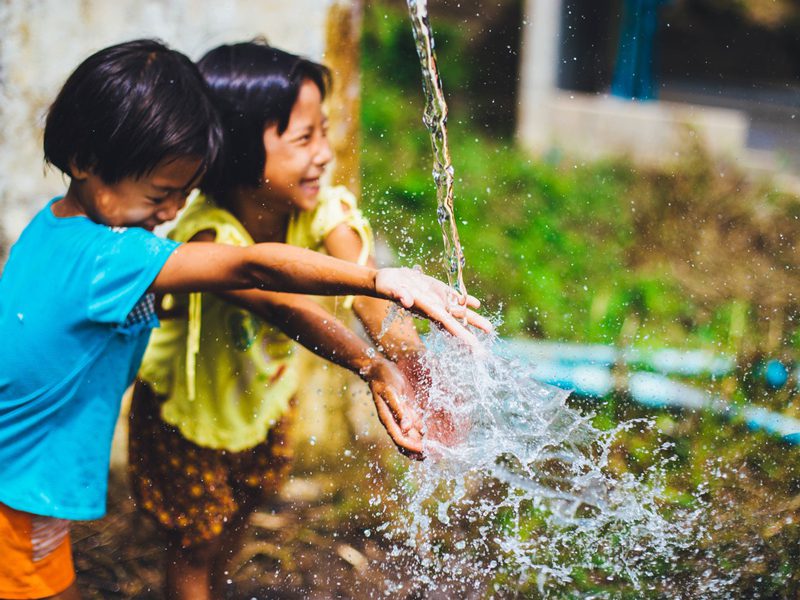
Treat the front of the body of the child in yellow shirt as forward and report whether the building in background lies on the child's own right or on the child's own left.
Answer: on the child's own left

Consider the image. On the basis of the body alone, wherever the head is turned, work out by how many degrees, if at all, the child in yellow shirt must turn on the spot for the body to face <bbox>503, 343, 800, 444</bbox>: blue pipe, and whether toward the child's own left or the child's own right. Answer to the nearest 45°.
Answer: approximately 90° to the child's own left

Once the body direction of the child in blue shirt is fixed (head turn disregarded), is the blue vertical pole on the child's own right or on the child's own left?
on the child's own left

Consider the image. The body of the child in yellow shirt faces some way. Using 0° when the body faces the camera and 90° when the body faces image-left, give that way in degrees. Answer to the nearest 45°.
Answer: approximately 315°

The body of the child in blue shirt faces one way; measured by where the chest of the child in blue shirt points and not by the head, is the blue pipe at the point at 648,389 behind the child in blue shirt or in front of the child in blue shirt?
in front

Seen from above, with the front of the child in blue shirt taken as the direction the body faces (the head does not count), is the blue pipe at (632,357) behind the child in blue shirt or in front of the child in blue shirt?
in front

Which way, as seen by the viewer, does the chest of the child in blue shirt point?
to the viewer's right

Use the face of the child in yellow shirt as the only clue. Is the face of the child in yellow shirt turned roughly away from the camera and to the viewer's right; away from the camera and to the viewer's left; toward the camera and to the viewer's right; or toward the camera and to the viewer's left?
toward the camera and to the viewer's right

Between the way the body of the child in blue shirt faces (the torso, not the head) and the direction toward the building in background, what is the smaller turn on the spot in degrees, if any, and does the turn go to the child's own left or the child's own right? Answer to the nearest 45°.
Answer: approximately 45° to the child's own left
